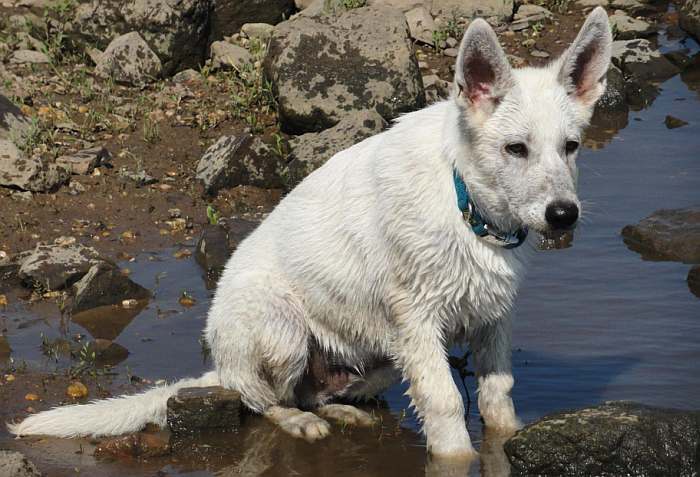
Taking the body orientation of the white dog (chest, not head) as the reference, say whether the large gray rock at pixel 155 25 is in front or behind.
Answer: behind

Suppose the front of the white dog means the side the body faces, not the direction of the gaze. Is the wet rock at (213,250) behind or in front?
behind

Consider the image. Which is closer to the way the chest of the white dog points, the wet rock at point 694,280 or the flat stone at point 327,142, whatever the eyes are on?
the wet rock

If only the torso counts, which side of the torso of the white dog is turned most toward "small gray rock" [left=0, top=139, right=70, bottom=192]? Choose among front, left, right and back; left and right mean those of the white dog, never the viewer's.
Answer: back

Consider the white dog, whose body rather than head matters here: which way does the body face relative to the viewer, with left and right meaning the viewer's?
facing the viewer and to the right of the viewer

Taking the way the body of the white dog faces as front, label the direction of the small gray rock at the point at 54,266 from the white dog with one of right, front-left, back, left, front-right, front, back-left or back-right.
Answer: back

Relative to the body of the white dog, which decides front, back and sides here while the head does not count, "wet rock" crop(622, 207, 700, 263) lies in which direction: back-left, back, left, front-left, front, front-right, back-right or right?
left

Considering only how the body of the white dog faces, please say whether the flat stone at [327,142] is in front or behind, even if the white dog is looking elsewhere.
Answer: behind

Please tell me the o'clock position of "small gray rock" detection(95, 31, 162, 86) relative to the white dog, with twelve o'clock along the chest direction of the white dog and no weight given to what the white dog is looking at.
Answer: The small gray rock is roughly at 7 o'clock from the white dog.

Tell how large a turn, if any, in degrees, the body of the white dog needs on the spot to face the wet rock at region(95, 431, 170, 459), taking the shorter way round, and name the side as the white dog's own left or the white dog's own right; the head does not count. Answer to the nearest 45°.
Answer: approximately 135° to the white dog's own right

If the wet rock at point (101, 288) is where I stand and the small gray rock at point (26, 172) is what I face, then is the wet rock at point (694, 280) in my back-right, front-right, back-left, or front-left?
back-right

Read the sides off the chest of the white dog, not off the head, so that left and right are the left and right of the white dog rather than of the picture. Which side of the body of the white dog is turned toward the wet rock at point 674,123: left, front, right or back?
left

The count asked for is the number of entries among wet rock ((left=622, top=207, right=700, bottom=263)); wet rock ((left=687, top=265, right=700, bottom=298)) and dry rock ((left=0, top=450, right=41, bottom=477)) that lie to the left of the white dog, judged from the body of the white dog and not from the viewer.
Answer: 2

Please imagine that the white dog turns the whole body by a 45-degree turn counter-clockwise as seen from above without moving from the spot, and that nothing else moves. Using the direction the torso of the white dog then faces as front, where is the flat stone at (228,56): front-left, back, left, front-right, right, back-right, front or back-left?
left

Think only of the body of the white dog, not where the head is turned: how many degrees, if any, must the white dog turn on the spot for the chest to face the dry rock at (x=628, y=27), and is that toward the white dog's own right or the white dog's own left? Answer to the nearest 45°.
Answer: approximately 90° to the white dog's own left

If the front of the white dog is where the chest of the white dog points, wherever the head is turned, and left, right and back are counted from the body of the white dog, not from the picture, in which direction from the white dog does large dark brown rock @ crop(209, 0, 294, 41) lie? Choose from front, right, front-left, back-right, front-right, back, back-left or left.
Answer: back-left

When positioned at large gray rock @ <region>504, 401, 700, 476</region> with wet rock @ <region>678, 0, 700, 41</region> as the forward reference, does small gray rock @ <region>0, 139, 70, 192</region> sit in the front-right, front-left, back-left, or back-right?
front-left
